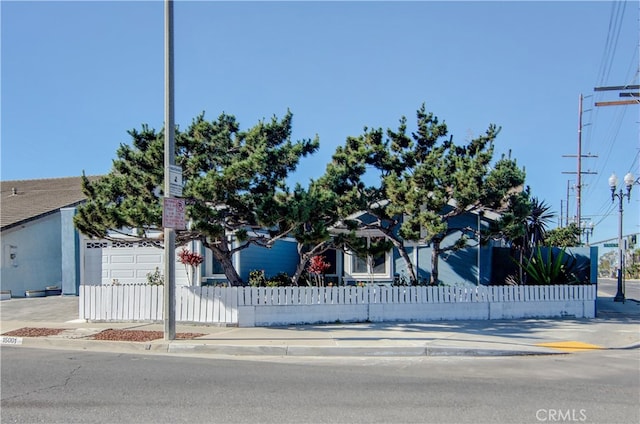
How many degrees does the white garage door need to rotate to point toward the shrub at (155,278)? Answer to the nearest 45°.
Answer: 0° — it already faces it

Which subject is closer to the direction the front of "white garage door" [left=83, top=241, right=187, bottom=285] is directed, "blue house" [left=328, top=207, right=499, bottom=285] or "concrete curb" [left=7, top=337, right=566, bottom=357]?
the concrete curb

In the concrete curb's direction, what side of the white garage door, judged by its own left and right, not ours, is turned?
front

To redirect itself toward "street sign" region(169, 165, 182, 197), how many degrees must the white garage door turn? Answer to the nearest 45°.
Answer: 0° — it already faces it

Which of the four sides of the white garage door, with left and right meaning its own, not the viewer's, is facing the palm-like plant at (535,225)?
left

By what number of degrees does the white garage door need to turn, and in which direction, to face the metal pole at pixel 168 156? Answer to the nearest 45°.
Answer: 0° — it already faces it

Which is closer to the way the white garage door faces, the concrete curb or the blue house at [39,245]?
the concrete curb

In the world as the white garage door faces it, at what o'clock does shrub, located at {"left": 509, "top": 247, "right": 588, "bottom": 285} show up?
The shrub is roughly at 10 o'clock from the white garage door.

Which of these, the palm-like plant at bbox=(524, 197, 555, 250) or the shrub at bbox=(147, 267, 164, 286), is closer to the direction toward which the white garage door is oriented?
the shrub

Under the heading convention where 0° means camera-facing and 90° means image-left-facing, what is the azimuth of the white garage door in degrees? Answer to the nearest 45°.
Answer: approximately 0°

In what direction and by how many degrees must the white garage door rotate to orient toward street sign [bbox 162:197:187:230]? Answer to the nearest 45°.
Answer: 0° — it already faces it

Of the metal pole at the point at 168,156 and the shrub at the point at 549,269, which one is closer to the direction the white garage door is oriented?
the metal pole
